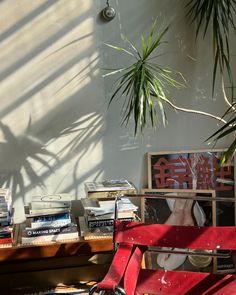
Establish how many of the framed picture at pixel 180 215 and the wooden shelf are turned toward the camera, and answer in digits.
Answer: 2

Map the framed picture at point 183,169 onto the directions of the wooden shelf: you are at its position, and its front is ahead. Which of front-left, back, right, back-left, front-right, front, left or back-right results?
left

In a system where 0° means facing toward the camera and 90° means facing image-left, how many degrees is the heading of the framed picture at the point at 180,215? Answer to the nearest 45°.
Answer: approximately 0°

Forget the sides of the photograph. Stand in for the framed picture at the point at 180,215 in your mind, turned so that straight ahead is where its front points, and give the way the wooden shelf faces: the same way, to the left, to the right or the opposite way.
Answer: the same way

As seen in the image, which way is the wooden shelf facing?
toward the camera

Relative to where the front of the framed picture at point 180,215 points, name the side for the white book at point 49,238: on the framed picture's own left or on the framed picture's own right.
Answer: on the framed picture's own right

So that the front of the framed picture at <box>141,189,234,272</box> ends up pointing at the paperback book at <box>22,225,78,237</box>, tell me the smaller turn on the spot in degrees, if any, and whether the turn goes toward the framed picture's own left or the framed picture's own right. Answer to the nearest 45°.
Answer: approximately 45° to the framed picture's own right
